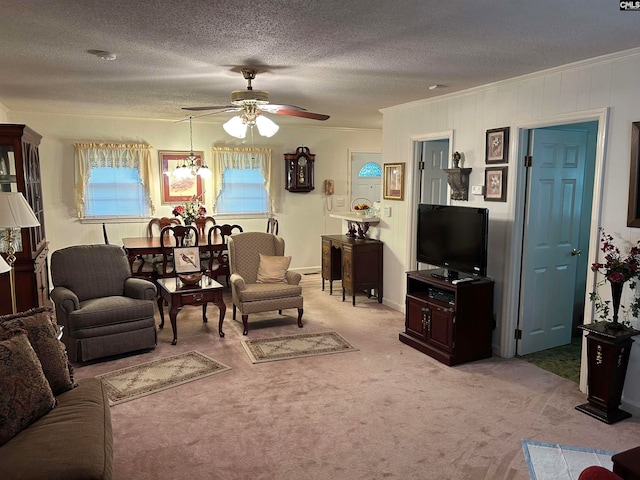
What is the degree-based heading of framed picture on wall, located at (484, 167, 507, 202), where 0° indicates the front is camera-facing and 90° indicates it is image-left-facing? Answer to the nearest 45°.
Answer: approximately 45°

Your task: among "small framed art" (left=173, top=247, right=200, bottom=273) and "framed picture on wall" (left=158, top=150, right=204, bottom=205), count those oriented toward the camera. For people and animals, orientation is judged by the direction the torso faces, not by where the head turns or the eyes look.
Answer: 2

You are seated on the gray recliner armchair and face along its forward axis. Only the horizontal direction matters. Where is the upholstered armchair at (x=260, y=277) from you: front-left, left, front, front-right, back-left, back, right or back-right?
front-left

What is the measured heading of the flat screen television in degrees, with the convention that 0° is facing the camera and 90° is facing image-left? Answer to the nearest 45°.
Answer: approximately 45°

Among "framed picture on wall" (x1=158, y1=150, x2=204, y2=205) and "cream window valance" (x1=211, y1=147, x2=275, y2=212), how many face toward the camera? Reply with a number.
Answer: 2

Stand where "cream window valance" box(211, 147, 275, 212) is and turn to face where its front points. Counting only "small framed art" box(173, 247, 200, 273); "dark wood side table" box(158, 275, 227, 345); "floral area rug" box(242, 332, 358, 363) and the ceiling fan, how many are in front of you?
4

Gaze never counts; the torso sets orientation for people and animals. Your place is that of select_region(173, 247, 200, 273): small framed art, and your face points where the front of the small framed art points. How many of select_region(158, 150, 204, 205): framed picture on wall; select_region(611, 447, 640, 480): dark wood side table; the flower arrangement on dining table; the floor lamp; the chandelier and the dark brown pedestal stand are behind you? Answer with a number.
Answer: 3

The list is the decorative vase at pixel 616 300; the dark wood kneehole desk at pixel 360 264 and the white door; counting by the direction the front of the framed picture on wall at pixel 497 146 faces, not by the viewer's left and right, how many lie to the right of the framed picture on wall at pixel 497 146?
2

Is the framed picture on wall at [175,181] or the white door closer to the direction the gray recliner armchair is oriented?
the white door

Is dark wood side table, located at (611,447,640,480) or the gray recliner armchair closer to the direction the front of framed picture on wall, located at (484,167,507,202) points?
the gray recliner armchair

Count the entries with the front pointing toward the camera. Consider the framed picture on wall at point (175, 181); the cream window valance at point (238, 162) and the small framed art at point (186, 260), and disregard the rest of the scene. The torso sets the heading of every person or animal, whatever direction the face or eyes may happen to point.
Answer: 3

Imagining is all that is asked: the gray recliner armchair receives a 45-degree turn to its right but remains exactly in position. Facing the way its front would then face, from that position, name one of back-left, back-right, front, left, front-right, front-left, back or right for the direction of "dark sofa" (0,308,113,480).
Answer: front

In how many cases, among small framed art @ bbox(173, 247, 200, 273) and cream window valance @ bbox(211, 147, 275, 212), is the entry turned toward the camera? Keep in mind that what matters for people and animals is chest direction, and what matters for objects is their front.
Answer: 2

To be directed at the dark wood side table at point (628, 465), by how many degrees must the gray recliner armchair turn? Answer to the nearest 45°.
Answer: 0° — it already faces it
